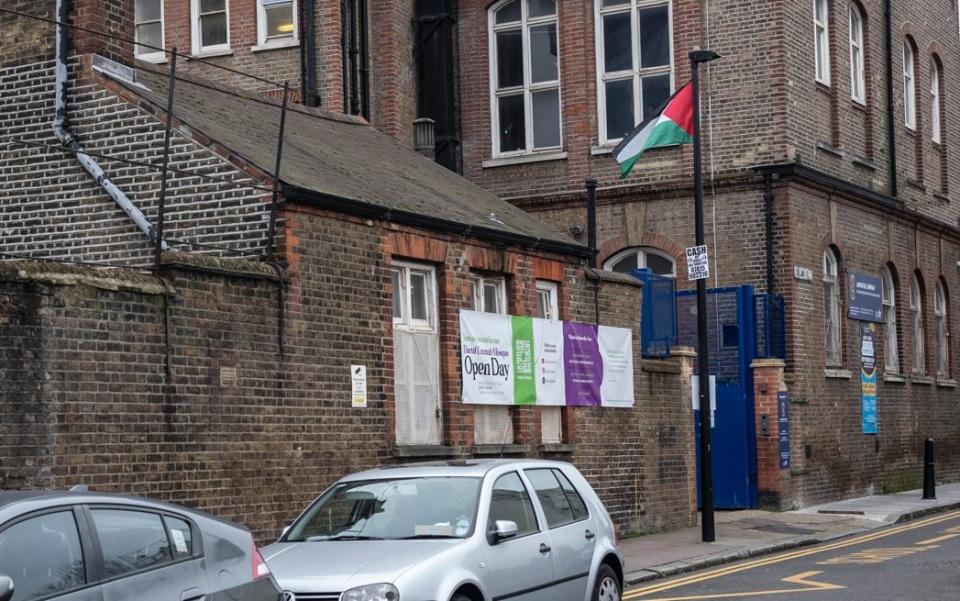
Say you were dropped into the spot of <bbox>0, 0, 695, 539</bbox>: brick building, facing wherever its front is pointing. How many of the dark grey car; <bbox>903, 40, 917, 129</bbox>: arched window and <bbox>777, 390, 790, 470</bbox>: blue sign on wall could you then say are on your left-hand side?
2

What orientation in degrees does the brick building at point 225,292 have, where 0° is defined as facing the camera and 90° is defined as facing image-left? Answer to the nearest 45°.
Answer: approximately 315°

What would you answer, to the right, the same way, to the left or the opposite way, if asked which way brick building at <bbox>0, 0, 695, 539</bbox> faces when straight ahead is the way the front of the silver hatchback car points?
to the left

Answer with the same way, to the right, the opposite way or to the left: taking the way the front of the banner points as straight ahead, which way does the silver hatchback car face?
to the right

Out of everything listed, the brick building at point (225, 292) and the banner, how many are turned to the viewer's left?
0

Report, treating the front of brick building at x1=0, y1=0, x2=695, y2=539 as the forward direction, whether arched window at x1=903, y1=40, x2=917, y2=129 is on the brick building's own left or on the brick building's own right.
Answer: on the brick building's own left

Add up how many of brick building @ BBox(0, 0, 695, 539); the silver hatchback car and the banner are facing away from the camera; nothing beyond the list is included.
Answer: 0

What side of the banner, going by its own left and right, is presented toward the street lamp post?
left

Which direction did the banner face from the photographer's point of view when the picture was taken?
facing the viewer and to the right of the viewer

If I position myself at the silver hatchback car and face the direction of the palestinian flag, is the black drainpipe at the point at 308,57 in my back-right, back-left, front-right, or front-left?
front-left

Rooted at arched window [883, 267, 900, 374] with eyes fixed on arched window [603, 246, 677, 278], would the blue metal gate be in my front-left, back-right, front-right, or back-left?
front-left

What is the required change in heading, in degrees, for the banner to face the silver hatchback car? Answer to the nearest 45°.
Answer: approximately 45° to its right

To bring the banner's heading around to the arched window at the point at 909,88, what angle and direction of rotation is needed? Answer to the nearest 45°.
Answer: approximately 90° to its left
